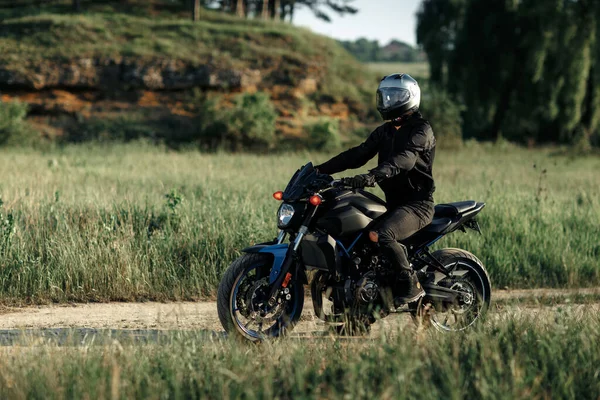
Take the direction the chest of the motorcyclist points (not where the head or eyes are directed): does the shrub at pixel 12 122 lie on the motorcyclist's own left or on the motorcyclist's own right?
on the motorcyclist's own right

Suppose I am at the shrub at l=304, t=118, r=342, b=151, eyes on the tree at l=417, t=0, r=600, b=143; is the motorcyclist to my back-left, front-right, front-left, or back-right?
back-right

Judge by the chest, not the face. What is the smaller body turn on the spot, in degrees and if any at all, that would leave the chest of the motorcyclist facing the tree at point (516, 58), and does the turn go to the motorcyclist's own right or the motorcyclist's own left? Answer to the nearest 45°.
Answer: approximately 135° to the motorcyclist's own right

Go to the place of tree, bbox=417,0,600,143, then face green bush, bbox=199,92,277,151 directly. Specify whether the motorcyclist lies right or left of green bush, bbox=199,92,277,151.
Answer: left

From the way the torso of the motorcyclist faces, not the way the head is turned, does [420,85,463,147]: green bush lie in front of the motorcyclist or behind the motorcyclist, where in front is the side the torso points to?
behind

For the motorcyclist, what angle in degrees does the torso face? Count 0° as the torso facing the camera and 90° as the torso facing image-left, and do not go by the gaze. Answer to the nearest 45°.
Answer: approximately 45°

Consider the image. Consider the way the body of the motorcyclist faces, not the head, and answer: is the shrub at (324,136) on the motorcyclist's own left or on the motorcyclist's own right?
on the motorcyclist's own right

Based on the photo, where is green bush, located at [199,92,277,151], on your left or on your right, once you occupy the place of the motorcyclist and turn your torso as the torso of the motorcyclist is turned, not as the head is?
on your right
